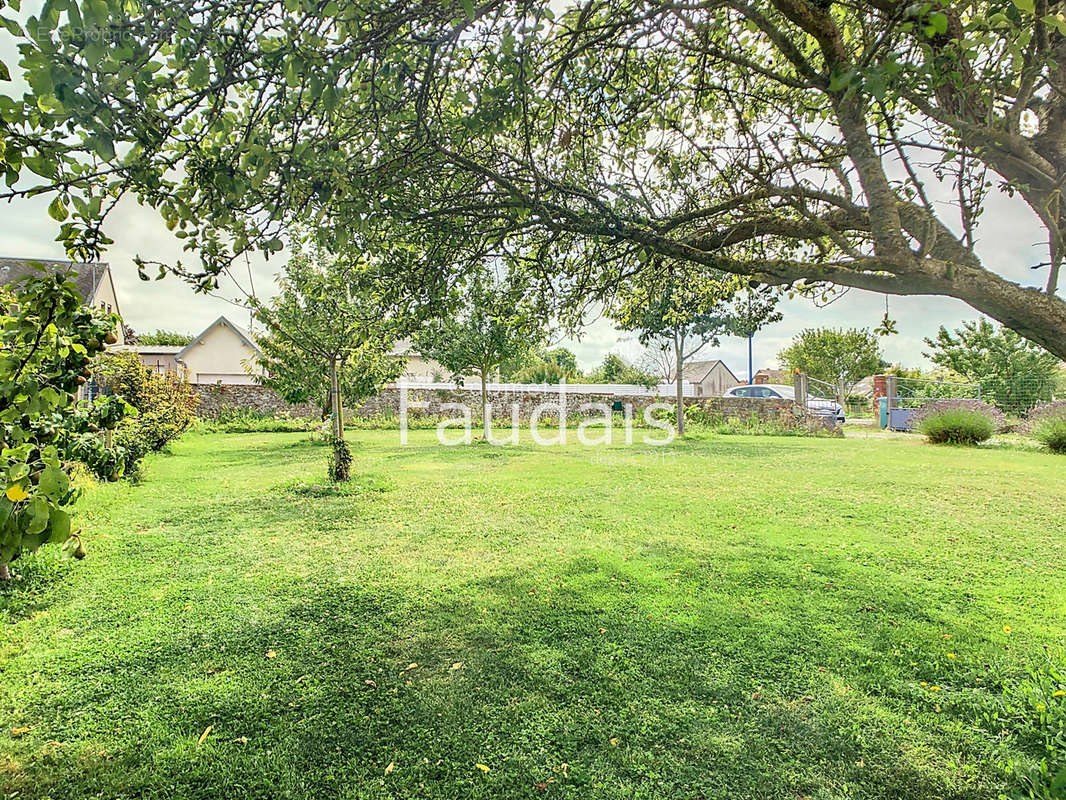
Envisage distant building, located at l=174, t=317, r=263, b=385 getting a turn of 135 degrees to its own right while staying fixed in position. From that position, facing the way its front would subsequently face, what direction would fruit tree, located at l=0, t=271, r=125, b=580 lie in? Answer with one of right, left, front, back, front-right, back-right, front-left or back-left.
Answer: back-left

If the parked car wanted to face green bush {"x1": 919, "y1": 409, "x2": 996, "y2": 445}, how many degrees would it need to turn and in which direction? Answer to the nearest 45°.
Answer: approximately 45° to its right

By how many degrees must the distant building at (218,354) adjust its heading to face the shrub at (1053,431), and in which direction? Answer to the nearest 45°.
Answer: approximately 45° to its left

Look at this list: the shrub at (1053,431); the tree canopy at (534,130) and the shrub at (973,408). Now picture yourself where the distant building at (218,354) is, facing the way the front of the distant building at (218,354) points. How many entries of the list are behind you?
0

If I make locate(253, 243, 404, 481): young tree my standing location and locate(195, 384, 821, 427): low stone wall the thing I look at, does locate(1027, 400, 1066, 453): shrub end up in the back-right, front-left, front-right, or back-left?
front-right

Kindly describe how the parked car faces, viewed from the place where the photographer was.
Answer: facing the viewer and to the right of the viewer

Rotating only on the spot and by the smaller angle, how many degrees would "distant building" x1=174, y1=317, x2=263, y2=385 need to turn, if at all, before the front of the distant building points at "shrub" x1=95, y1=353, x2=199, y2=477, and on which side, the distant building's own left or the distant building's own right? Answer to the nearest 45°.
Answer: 0° — it already faces it

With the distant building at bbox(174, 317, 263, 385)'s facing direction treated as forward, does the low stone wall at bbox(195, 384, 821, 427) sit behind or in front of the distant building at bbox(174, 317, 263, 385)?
in front

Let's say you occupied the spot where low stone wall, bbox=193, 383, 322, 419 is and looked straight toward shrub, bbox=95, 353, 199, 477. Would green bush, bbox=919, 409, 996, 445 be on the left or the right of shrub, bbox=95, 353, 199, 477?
left

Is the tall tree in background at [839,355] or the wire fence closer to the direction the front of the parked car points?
the wire fence

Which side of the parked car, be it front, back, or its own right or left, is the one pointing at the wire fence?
front

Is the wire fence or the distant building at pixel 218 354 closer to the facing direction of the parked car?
the wire fence

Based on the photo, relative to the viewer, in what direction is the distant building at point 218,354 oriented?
toward the camera

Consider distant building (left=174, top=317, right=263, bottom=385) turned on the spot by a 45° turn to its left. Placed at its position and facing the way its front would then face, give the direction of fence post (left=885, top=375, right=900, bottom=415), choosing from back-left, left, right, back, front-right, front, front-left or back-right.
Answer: front

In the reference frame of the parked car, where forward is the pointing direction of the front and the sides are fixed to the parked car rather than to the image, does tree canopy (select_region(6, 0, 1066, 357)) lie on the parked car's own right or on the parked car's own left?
on the parked car's own right

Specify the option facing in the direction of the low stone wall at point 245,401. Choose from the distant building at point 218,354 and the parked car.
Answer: the distant building

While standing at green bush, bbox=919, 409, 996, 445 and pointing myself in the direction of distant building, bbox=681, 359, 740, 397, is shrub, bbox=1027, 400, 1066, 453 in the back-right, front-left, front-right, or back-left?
back-right
